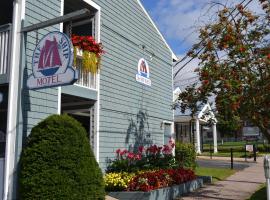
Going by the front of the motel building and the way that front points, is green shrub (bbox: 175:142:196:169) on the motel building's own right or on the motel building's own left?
on the motel building's own left

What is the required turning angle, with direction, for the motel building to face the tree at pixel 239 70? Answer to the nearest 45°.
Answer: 0° — it already faces it

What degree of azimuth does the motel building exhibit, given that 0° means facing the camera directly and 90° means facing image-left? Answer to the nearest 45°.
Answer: approximately 315°
